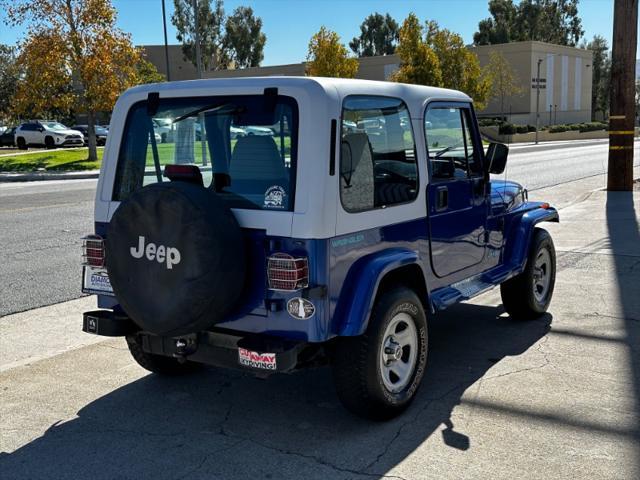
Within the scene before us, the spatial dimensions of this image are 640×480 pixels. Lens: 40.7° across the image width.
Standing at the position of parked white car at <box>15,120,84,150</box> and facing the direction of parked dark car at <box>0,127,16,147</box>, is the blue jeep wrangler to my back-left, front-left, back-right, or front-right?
back-left

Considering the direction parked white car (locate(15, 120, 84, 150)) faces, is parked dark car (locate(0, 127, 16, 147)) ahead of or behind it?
behind

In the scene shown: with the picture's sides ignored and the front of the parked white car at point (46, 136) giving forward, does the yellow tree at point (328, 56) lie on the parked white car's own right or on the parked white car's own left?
on the parked white car's own left

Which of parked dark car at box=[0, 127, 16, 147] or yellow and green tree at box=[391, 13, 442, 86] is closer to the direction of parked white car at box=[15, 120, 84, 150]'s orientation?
the yellow and green tree

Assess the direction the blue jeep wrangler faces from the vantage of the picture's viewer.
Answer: facing away from the viewer and to the right of the viewer

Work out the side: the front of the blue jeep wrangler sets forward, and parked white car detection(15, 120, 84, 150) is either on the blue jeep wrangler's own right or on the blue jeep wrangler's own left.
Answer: on the blue jeep wrangler's own left

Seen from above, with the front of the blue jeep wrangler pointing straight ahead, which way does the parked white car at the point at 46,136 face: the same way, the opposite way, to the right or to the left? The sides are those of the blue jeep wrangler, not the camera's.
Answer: to the right

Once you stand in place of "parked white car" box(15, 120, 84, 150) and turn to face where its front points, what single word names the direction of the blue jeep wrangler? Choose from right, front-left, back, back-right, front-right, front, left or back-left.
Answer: front-right

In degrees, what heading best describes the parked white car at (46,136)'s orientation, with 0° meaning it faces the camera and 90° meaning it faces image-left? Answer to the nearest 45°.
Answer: approximately 315°

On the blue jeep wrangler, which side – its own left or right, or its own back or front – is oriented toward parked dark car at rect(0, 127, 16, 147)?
left

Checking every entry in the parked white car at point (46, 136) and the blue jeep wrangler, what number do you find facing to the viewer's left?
0

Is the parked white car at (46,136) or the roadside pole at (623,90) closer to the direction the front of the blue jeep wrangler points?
the roadside pole

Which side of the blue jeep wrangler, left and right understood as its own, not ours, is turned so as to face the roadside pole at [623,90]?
front

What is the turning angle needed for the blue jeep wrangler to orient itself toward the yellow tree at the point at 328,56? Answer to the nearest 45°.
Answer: approximately 45° to its left

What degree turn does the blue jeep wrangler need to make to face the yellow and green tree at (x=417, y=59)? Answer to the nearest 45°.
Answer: approximately 45° to its left

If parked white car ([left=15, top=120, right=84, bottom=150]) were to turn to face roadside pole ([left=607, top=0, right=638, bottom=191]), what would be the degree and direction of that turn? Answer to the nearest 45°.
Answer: approximately 45° to its right
